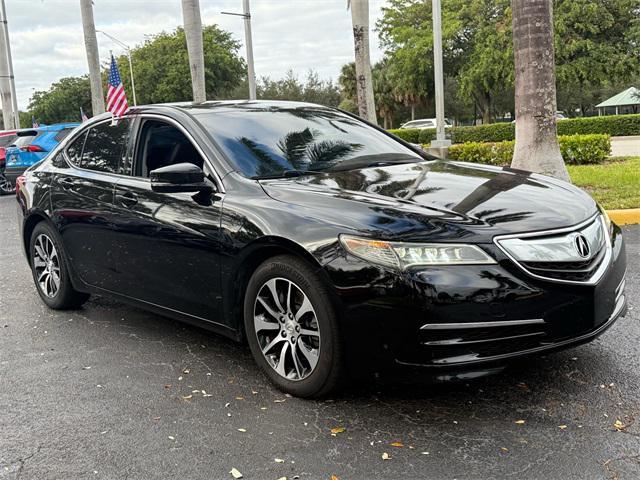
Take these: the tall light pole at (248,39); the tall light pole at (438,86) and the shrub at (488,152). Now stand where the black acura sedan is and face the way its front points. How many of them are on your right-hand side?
0

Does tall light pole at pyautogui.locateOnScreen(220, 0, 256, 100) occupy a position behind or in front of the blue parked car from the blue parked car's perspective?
in front

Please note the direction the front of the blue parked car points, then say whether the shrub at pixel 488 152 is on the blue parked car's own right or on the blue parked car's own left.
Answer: on the blue parked car's own right

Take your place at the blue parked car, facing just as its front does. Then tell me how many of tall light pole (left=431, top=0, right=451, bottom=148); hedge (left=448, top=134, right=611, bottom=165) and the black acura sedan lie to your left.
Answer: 0

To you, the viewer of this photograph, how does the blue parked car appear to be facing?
facing away from the viewer and to the right of the viewer

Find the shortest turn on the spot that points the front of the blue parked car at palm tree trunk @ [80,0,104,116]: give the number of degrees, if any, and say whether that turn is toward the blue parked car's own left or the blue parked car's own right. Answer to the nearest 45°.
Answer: approximately 45° to the blue parked car's own left

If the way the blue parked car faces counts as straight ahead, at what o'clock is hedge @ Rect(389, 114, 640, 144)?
The hedge is roughly at 1 o'clock from the blue parked car.

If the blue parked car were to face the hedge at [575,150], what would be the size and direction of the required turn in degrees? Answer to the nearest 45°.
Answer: approximately 90° to its right

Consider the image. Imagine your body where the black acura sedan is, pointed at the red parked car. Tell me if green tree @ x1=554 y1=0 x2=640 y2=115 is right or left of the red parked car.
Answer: right

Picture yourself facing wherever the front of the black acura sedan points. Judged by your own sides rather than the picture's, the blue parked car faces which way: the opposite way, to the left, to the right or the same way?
to the left

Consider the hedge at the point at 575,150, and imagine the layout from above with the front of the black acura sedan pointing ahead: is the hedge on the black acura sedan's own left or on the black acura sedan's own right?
on the black acura sedan's own left

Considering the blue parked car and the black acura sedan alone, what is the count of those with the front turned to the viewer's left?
0

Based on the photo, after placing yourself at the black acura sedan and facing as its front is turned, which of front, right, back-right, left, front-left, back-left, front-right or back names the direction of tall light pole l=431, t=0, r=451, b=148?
back-left

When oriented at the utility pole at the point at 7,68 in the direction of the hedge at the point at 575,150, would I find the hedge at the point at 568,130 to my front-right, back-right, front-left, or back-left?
front-left

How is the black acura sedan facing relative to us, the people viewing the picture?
facing the viewer and to the right of the viewer

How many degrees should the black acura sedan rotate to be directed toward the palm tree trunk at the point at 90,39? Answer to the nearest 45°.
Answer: approximately 135° to its left
